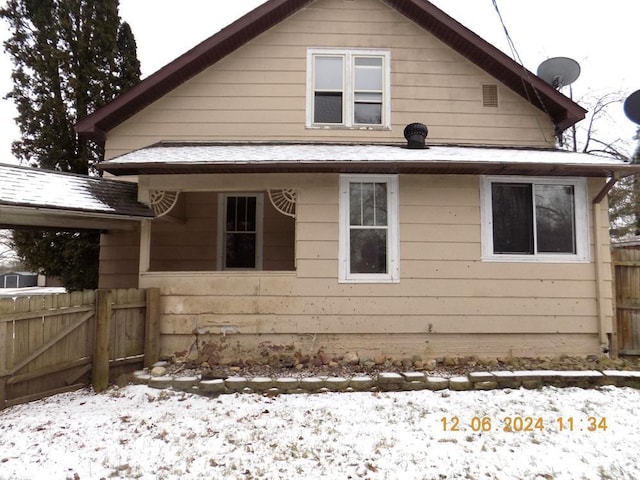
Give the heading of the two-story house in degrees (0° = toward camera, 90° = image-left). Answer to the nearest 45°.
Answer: approximately 0°

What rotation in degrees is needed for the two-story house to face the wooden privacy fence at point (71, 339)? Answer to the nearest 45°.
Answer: approximately 90° to its right

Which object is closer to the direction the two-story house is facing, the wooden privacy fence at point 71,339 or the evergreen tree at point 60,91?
the wooden privacy fence

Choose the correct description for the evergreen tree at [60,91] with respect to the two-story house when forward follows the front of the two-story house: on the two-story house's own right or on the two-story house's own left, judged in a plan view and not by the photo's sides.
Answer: on the two-story house's own right

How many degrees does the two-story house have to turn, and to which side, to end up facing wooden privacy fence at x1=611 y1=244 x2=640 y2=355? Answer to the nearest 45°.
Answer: approximately 90° to its left
